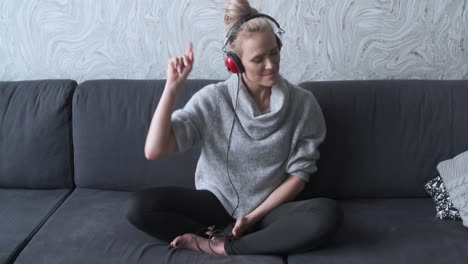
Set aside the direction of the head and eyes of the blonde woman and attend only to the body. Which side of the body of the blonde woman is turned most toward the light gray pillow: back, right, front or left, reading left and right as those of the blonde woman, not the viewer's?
left

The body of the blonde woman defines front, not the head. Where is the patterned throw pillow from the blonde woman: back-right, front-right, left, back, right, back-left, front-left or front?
left

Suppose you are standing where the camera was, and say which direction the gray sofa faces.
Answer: facing the viewer

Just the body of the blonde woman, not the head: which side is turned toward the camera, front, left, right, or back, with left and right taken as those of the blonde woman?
front
